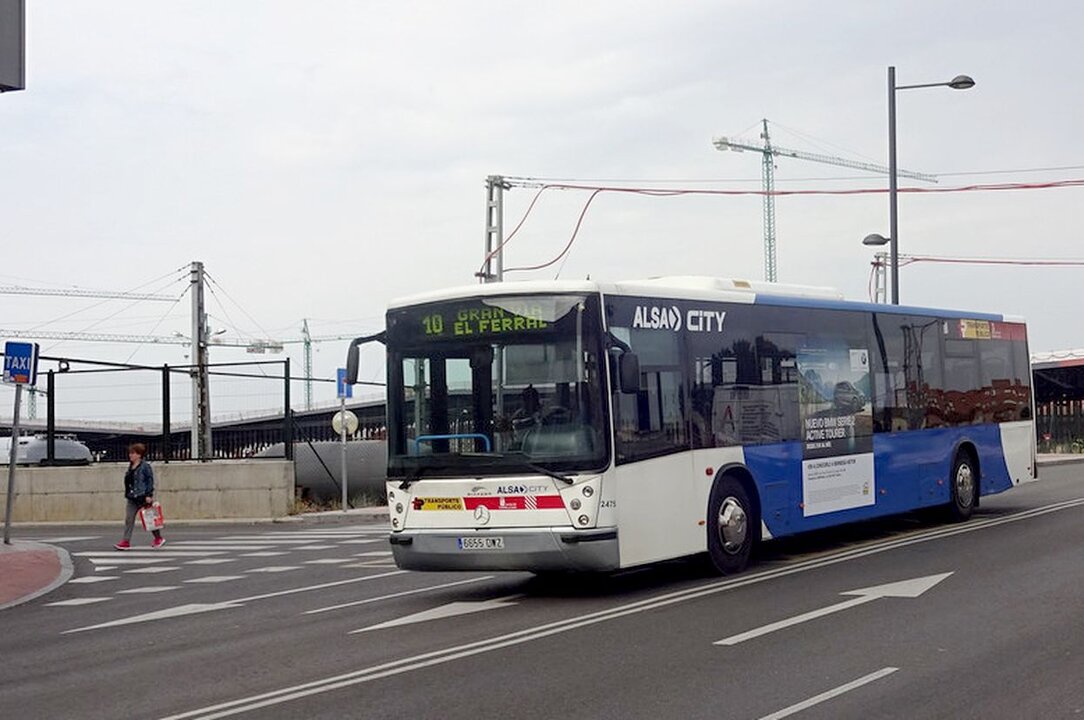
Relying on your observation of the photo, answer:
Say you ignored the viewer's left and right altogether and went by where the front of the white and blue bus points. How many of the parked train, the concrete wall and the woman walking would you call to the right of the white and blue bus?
3

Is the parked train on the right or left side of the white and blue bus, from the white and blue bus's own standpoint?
on its right

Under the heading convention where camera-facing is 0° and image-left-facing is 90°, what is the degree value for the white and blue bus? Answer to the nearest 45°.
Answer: approximately 45°

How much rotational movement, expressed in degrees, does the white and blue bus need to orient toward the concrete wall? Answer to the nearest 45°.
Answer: approximately 90° to its right

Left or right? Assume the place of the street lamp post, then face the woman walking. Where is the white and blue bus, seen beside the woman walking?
left
